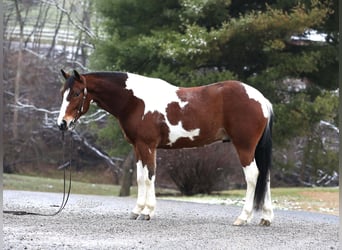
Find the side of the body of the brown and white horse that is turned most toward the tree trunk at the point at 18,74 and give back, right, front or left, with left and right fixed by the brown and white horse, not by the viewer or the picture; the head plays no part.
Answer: right

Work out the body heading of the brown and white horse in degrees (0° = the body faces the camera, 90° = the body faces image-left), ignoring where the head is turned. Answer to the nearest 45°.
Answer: approximately 90°
